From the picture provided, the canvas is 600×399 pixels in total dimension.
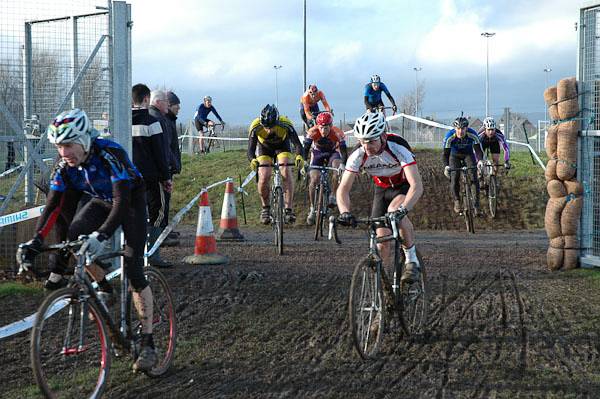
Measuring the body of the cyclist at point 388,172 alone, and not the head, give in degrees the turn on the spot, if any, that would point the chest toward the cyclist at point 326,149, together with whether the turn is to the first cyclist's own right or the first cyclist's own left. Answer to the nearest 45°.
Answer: approximately 135° to the first cyclist's own right

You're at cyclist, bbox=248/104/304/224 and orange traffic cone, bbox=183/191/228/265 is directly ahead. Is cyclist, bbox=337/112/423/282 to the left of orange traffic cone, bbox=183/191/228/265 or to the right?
left

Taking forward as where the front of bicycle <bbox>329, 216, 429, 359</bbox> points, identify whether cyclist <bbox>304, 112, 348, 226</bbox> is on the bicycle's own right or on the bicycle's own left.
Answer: on the bicycle's own right

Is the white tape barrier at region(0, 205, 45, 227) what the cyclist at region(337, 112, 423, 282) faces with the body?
no

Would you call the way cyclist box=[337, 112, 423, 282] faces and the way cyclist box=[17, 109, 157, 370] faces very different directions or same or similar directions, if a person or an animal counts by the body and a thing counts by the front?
same or similar directions

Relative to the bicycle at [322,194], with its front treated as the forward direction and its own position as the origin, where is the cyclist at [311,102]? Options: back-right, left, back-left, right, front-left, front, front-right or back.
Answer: back

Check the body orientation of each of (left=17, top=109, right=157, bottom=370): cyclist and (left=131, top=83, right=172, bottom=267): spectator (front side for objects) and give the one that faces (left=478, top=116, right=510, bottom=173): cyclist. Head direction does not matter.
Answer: the spectator

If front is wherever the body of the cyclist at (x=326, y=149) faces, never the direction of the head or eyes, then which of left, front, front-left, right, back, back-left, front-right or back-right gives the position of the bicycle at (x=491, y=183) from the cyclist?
back-left

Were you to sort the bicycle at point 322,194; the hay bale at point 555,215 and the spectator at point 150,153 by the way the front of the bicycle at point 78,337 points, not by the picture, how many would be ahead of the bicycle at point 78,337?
0

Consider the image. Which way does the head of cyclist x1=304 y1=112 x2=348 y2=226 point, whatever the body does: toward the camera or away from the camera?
toward the camera

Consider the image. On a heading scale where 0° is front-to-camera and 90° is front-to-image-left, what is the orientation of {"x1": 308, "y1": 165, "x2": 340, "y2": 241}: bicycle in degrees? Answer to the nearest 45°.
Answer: approximately 0°

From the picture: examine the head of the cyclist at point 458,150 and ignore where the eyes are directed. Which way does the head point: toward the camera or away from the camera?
toward the camera

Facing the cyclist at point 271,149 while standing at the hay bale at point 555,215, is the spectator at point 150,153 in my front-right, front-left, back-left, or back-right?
front-left

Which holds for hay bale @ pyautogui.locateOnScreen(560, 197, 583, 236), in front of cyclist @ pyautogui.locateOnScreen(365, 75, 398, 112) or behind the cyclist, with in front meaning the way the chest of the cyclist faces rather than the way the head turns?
in front

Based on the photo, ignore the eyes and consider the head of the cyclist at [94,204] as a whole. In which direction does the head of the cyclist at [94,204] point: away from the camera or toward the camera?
toward the camera

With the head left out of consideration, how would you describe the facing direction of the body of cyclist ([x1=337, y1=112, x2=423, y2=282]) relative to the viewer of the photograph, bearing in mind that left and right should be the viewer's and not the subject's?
facing the viewer and to the left of the viewer

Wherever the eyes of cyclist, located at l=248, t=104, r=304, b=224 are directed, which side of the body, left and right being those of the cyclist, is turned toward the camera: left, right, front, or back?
front
